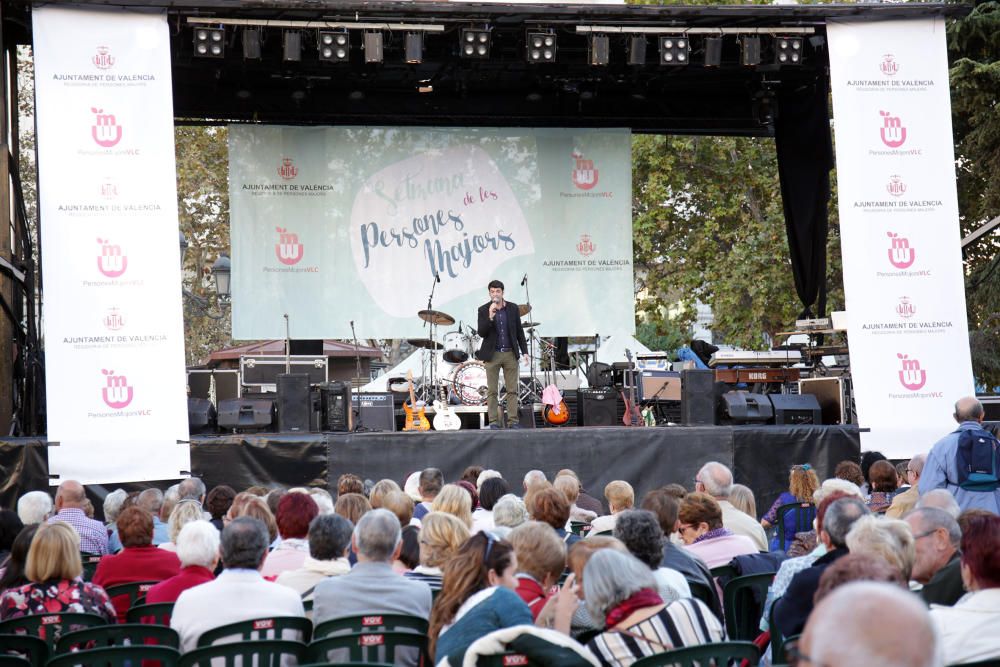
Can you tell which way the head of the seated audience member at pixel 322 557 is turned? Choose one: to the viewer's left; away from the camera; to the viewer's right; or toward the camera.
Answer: away from the camera

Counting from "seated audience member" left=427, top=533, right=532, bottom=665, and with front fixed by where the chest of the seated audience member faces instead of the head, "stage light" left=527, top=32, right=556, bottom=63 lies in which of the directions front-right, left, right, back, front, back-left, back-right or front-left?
front-left

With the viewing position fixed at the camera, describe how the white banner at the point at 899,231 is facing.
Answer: facing the viewer

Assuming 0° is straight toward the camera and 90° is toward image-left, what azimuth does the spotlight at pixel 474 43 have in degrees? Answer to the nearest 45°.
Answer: approximately 0°

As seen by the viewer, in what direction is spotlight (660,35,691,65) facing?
toward the camera

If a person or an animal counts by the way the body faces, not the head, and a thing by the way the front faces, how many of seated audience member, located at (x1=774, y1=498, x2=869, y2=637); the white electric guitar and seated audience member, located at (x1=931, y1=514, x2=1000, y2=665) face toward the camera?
1

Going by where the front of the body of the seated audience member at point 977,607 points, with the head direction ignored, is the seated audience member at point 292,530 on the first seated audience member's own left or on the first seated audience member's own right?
on the first seated audience member's own left

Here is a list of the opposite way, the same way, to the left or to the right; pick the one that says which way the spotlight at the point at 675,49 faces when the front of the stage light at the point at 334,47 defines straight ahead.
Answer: the same way

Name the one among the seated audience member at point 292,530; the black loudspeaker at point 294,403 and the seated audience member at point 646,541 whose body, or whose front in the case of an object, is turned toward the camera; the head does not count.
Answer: the black loudspeaker

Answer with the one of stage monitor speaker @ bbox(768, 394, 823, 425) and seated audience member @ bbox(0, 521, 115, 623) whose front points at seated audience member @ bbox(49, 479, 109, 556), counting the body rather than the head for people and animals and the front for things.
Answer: seated audience member @ bbox(0, 521, 115, 623)

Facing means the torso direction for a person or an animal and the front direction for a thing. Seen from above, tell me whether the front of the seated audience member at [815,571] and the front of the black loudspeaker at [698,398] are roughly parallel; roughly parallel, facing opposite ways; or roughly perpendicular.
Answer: roughly parallel, facing opposite ways

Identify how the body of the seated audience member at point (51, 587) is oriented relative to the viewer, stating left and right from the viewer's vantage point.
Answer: facing away from the viewer

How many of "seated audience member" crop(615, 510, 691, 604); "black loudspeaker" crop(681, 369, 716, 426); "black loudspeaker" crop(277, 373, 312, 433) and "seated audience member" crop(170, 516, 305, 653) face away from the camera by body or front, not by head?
2

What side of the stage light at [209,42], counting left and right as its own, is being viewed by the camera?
front

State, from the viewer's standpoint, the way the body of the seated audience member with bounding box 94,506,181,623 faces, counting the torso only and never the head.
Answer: away from the camera

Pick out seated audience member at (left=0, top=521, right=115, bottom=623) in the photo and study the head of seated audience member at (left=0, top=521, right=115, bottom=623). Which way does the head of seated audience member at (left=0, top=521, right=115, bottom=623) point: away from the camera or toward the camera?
away from the camera
